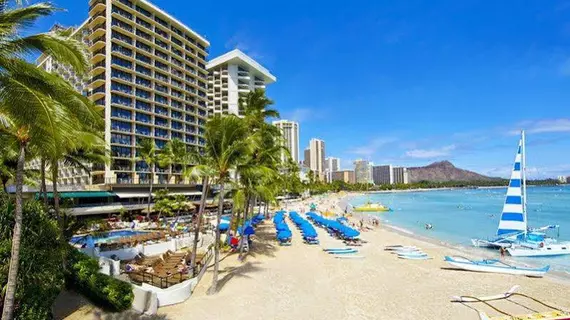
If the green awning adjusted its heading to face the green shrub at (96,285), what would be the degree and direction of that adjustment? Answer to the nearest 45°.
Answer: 0° — it already faces it

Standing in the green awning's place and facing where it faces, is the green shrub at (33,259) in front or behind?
in front

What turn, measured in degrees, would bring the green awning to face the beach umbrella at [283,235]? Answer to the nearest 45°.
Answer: approximately 45° to its left

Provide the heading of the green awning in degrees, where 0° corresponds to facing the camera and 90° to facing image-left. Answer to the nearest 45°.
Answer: approximately 0°

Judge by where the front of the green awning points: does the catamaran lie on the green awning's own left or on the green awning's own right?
on the green awning's own left

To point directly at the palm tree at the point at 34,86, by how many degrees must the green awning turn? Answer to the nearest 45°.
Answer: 0° — it already faces it
